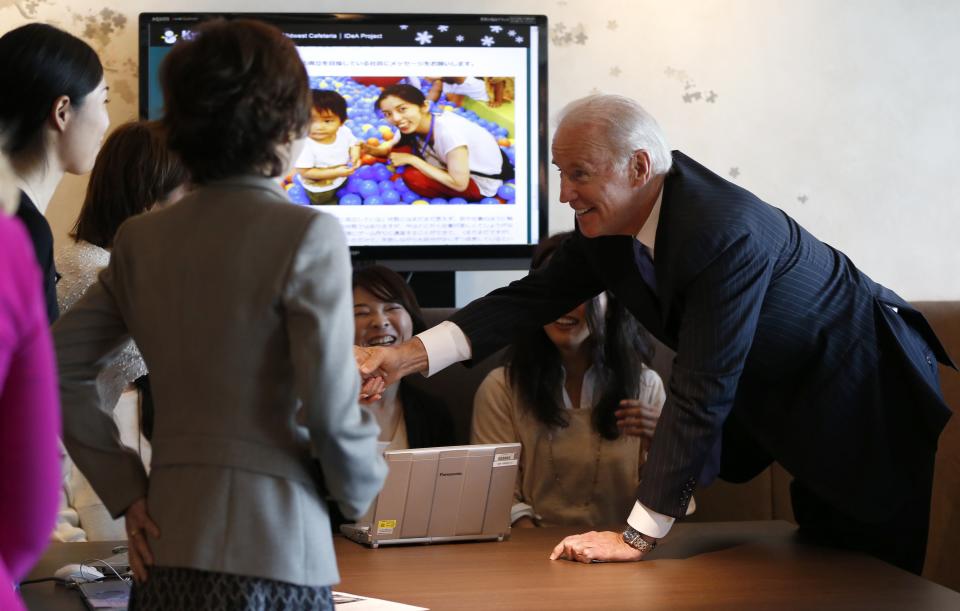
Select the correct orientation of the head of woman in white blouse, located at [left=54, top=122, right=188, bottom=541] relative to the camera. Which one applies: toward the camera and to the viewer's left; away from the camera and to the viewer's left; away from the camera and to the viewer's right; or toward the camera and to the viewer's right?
away from the camera and to the viewer's right

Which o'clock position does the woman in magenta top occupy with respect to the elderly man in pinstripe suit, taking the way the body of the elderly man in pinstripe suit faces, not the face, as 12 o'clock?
The woman in magenta top is roughly at 10 o'clock from the elderly man in pinstripe suit.

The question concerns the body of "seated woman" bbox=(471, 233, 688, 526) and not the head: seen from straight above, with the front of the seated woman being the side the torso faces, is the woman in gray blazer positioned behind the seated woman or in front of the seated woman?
in front

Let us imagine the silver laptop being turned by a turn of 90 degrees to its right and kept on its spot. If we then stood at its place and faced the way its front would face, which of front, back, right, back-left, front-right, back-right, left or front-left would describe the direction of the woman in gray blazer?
back-right

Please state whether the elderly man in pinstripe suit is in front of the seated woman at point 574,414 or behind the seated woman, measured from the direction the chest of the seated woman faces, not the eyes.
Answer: in front

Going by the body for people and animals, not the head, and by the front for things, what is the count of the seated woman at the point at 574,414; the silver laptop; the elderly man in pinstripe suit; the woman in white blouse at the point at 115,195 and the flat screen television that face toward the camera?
2

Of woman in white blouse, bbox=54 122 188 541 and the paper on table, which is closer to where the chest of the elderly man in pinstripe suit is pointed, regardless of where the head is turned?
the woman in white blouse

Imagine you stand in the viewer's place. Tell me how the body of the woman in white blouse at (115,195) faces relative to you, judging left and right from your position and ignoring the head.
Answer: facing away from the viewer and to the right of the viewer

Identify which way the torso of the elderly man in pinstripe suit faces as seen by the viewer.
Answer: to the viewer's left

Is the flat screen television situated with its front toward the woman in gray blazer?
yes
